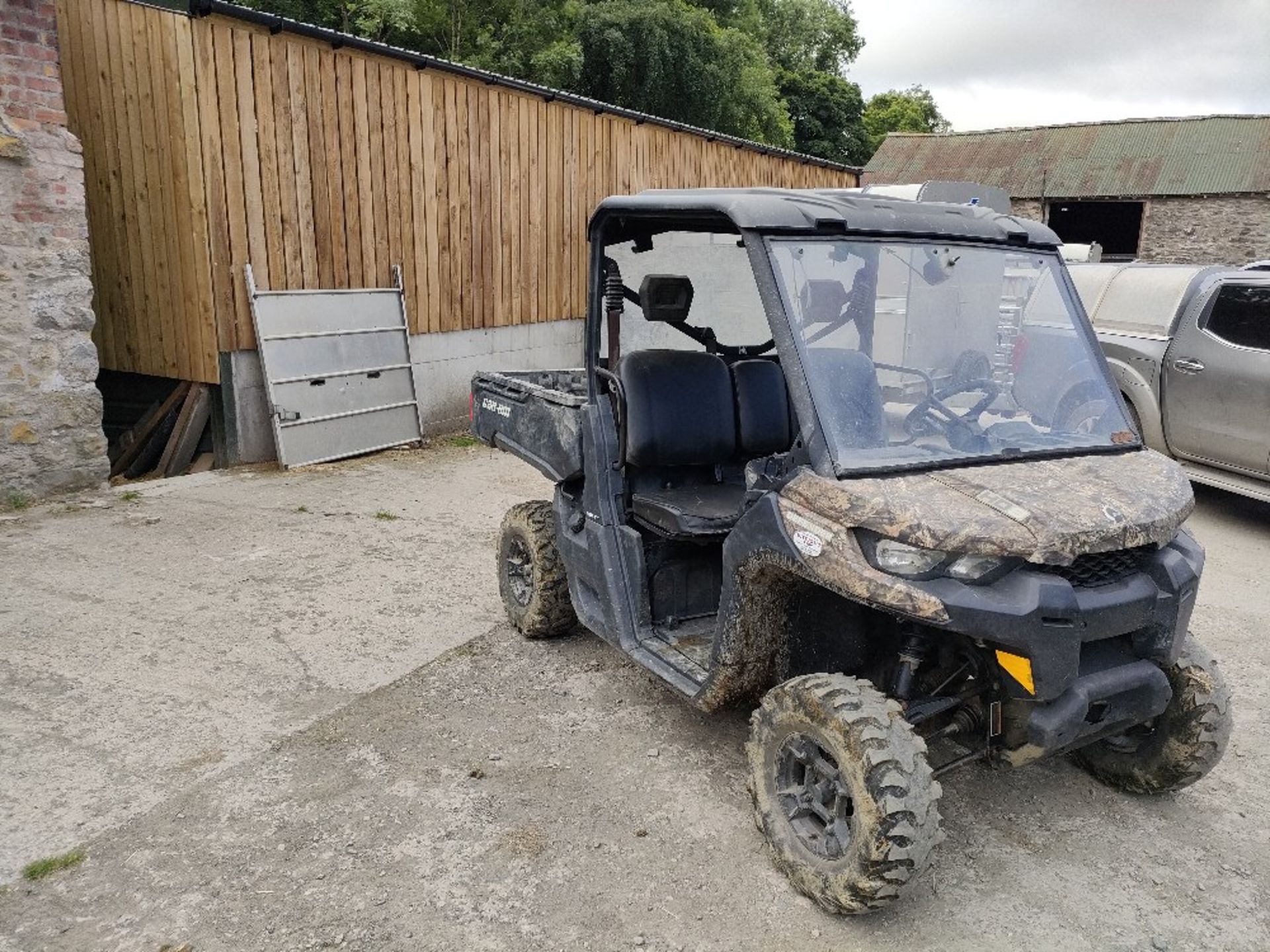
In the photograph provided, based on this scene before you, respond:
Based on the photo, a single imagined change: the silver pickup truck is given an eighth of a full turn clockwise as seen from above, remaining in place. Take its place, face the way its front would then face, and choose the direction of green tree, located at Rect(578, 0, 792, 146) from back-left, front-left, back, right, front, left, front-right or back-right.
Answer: back-right

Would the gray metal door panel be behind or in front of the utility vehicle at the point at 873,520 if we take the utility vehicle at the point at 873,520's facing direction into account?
behind

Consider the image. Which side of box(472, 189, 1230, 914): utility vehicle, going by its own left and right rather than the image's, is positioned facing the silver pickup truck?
left

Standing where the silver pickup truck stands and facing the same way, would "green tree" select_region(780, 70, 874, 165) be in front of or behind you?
behind

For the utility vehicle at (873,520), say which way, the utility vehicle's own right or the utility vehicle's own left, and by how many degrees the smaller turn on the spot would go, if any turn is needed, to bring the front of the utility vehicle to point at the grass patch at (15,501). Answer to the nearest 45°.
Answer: approximately 135° to the utility vehicle's own right

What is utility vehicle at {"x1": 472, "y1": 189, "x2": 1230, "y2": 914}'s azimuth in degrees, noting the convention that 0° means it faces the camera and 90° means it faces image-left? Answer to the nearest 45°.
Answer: approximately 315°

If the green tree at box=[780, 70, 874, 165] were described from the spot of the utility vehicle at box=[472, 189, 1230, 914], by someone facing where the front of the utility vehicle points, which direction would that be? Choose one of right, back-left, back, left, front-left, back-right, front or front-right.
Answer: back-left

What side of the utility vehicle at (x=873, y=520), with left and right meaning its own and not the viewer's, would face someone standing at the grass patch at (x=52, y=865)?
right
